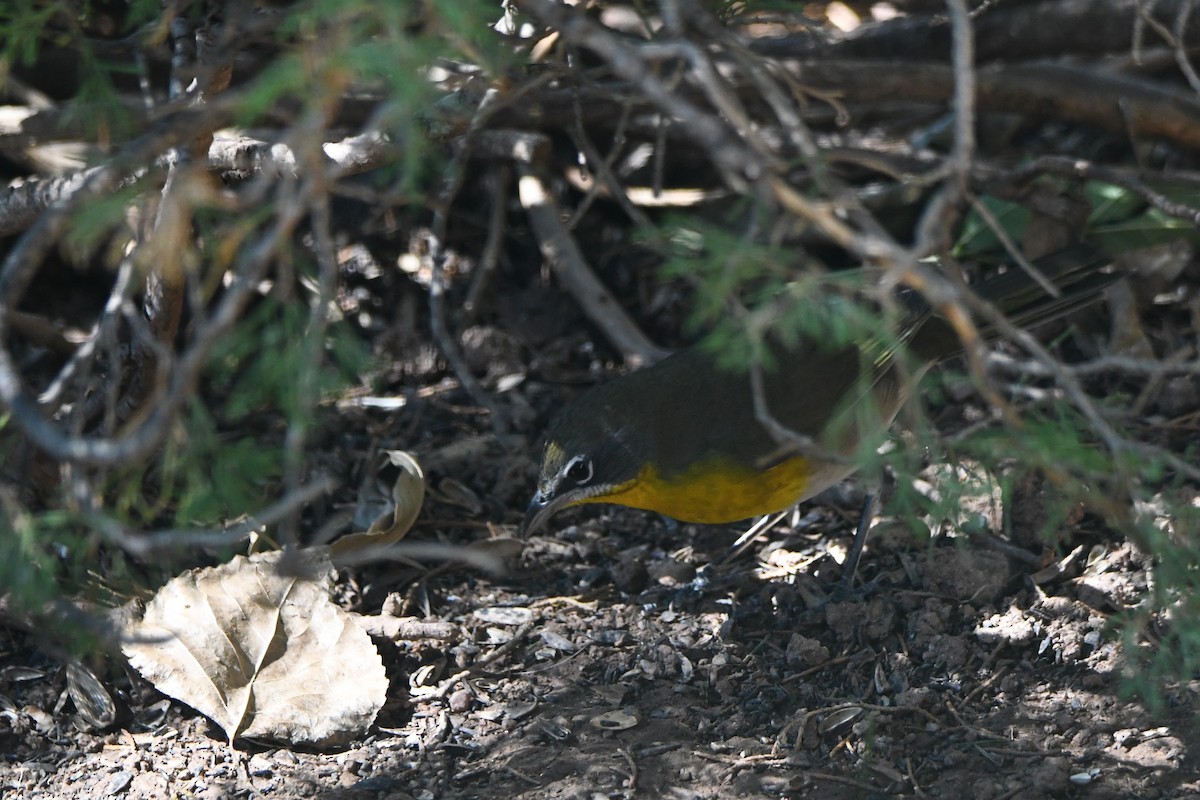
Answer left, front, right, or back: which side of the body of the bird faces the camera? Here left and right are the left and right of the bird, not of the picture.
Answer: left

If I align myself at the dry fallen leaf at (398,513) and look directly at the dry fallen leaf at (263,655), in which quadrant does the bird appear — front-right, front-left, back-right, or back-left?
back-left

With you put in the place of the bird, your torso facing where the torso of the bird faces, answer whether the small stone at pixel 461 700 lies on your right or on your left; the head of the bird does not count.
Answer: on your left

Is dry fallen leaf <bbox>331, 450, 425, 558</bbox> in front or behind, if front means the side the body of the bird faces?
in front

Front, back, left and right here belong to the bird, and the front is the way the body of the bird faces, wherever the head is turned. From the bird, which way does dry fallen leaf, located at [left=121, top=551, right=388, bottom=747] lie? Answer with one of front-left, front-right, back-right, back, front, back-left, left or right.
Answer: front-left

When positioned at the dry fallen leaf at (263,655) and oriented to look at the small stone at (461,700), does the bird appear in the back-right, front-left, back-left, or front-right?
front-left

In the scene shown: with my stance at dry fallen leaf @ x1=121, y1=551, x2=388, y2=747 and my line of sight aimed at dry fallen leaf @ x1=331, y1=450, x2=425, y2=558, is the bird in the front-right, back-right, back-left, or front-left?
front-right

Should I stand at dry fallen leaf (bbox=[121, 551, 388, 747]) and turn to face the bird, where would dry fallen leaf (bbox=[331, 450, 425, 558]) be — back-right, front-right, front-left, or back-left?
front-left

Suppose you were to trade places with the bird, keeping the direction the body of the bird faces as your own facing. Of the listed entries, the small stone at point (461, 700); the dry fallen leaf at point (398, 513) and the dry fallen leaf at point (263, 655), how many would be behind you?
0
